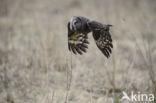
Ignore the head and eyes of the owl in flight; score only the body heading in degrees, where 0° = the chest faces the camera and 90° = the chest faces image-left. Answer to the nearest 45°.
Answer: approximately 45°
